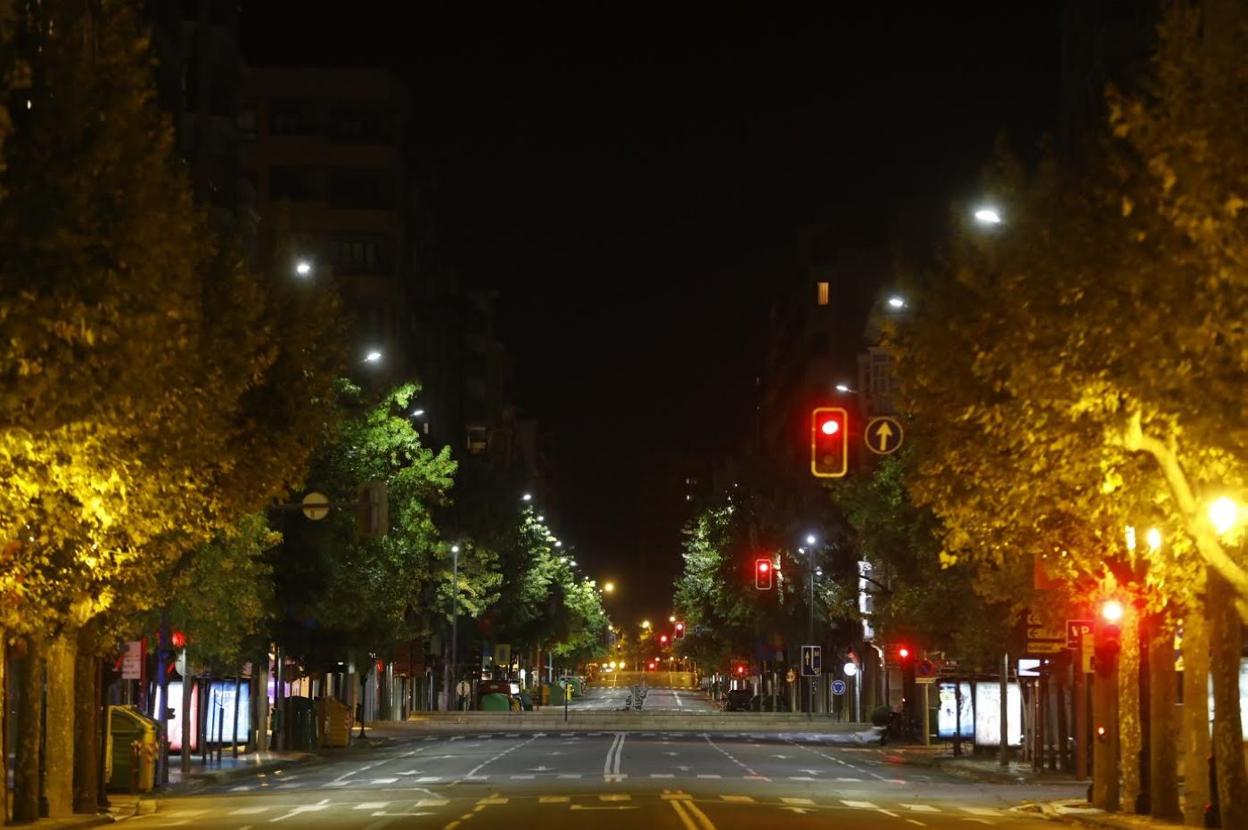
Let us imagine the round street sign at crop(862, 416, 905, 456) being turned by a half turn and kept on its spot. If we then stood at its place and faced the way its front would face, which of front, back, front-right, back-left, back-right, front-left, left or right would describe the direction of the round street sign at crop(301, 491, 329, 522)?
front-left

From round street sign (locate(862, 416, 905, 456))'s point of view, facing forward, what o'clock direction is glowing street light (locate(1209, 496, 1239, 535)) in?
The glowing street light is roughly at 10 o'clock from the round street sign.

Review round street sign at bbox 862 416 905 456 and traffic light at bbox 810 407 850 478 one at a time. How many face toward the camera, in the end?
2

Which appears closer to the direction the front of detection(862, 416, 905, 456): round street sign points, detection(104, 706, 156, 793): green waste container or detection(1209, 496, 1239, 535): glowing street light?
the glowing street light

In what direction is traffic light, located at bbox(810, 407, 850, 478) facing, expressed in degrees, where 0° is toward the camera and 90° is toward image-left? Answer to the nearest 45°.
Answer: approximately 0°

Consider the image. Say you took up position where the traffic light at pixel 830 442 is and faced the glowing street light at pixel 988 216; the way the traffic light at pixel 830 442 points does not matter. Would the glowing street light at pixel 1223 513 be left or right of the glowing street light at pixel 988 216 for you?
right

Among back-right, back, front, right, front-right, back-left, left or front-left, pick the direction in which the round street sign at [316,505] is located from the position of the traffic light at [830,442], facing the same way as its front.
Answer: back-right

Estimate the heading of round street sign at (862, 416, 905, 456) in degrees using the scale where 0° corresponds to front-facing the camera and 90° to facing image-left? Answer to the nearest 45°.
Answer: approximately 0°

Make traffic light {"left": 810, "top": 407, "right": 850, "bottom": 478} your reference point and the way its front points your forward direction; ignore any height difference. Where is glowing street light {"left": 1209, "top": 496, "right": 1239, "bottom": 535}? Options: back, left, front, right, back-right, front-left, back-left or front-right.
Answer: left
